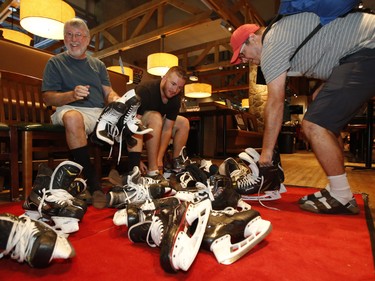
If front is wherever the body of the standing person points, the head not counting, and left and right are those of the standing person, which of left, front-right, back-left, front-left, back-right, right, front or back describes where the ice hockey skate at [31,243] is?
front-left

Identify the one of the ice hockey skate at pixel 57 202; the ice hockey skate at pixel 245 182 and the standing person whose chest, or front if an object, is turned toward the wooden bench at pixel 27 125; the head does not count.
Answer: the standing person

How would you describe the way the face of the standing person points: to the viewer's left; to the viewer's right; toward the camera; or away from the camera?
to the viewer's left

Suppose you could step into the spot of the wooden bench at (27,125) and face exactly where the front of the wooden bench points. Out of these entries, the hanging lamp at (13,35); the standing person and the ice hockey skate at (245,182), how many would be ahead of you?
2

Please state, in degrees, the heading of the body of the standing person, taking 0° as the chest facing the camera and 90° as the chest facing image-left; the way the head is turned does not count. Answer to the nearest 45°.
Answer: approximately 90°

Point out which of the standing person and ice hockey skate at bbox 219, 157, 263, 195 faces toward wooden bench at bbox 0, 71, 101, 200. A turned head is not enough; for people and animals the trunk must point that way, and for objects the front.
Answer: the standing person

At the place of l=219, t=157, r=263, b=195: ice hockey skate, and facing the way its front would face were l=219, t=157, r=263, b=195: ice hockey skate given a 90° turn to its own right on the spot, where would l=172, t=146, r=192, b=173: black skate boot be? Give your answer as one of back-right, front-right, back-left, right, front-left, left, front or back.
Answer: right

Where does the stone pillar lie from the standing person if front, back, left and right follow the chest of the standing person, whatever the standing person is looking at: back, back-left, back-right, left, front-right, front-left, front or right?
right

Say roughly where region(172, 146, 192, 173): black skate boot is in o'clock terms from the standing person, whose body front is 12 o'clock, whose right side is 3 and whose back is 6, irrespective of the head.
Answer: The black skate boot is roughly at 1 o'clock from the standing person.

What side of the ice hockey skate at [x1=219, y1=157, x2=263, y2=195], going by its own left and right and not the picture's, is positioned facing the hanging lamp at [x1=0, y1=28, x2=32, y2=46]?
back

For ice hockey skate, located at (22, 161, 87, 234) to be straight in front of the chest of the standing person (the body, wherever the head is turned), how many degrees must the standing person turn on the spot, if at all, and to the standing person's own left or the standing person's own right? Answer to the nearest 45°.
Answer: approximately 45° to the standing person's own left

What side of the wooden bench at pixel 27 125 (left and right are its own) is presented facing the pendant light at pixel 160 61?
left

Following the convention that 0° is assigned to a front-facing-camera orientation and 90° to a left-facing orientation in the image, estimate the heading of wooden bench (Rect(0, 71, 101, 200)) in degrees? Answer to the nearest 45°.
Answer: approximately 315°
